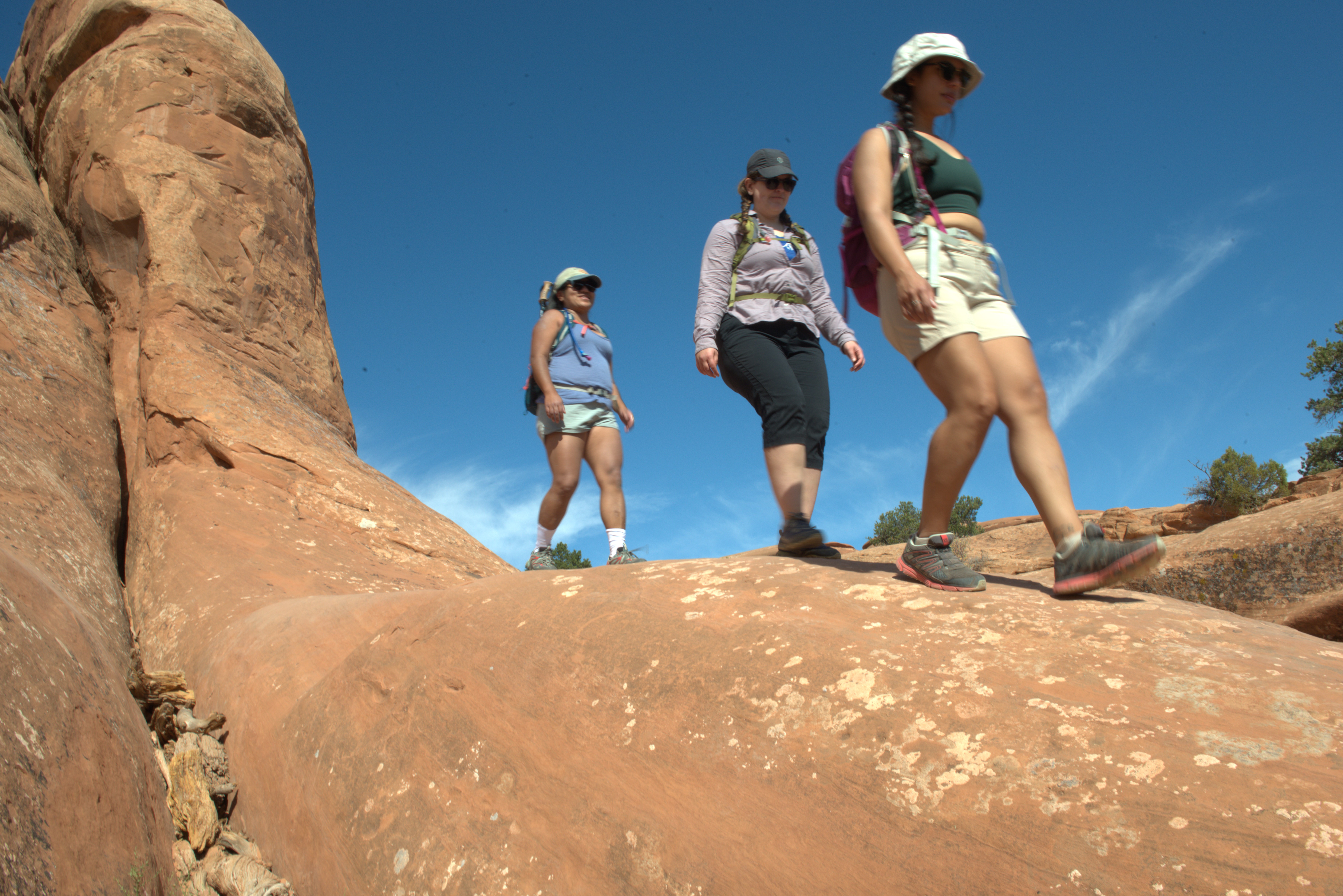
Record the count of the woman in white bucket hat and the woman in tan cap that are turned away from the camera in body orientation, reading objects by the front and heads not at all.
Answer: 0

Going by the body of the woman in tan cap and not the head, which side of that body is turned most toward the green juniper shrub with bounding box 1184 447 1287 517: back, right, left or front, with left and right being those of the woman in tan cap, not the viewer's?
left

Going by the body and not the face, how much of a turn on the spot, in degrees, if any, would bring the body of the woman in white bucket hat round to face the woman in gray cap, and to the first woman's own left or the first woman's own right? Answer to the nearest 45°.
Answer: approximately 180°

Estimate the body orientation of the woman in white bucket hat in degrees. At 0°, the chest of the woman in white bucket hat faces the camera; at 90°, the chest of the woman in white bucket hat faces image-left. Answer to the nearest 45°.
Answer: approximately 315°

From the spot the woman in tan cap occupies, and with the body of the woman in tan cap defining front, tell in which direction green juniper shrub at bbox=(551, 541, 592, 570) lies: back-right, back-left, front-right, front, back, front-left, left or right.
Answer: back-left

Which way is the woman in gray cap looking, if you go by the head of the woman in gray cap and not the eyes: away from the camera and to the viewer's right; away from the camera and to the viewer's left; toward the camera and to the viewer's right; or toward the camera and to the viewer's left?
toward the camera and to the viewer's right

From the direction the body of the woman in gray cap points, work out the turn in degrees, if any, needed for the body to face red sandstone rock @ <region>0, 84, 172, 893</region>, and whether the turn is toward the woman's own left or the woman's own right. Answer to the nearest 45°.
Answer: approximately 135° to the woman's own right

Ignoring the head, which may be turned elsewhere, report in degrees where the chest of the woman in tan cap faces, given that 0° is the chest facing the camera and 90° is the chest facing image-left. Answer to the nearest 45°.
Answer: approximately 315°
